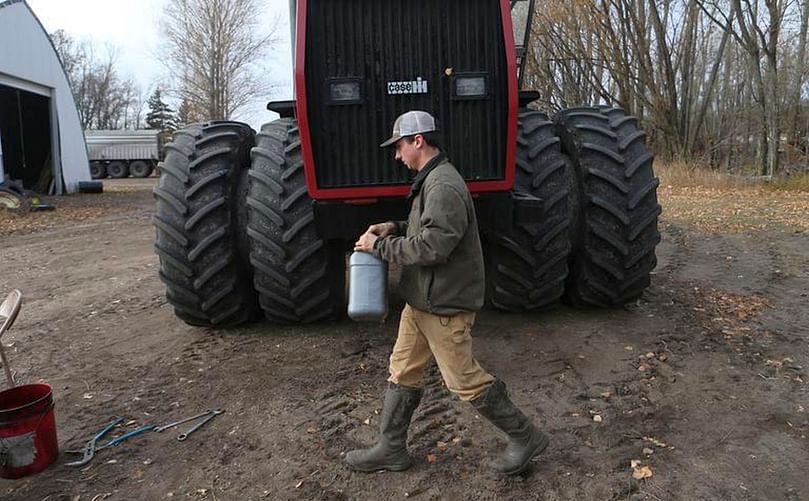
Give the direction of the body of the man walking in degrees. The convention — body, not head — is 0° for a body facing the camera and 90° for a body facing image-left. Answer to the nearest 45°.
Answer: approximately 90°

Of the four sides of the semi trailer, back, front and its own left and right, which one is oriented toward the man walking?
left

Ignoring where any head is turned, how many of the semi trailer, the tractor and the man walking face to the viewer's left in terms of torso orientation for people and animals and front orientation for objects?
2

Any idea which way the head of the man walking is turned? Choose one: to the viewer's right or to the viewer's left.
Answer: to the viewer's left

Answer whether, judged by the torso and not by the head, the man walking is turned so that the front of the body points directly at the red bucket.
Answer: yes

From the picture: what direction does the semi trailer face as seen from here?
to the viewer's left

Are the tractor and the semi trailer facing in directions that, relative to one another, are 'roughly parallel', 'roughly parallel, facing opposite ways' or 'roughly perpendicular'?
roughly perpendicular

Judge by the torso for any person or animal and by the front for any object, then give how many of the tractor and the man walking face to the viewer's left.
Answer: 1
